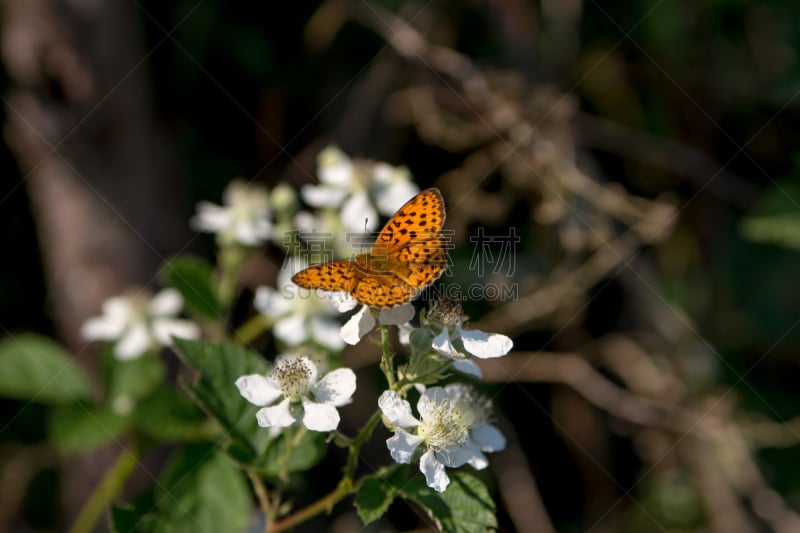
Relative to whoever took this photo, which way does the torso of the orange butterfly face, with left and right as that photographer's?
facing away from the viewer and to the left of the viewer

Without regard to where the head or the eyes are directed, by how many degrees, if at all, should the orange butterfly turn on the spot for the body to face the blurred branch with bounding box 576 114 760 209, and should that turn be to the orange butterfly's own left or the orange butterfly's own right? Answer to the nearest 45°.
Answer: approximately 90° to the orange butterfly's own right

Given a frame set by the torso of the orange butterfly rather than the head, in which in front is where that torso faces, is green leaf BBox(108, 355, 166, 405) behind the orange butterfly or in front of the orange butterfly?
in front
